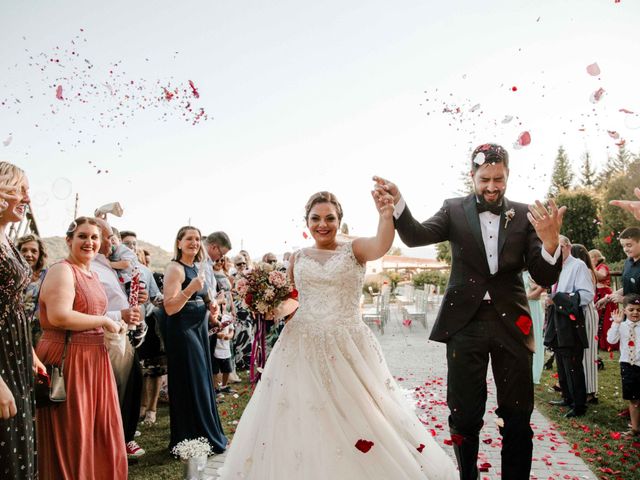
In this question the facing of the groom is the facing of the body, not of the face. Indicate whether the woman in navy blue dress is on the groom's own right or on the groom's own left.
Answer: on the groom's own right

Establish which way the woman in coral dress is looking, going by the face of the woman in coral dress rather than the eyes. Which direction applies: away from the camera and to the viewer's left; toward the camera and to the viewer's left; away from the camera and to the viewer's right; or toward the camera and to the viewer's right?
toward the camera and to the viewer's right

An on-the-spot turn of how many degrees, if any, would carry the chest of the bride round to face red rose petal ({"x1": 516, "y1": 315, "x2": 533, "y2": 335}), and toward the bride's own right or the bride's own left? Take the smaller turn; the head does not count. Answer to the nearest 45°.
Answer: approximately 90° to the bride's own left

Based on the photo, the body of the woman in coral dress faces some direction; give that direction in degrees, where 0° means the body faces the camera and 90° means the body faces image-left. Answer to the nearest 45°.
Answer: approximately 315°
